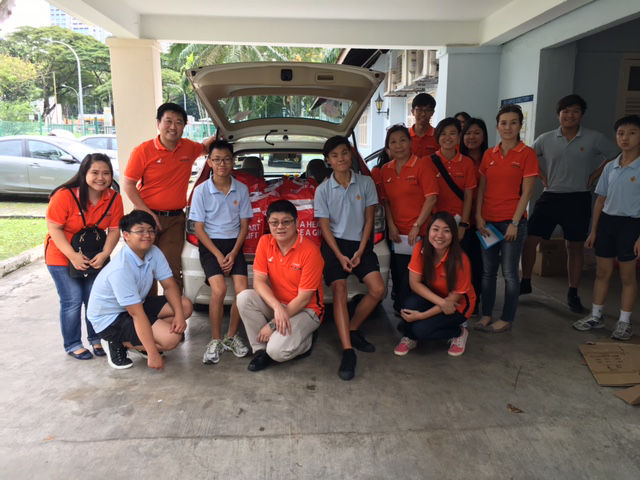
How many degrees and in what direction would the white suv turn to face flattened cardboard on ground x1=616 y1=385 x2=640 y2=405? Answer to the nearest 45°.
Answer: approximately 135° to its right

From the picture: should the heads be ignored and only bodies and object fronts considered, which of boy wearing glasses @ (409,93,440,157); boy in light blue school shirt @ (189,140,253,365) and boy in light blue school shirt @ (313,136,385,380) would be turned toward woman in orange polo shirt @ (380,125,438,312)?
the boy wearing glasses

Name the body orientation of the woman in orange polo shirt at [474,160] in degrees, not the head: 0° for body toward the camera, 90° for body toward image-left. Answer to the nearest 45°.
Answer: approximately 0°
